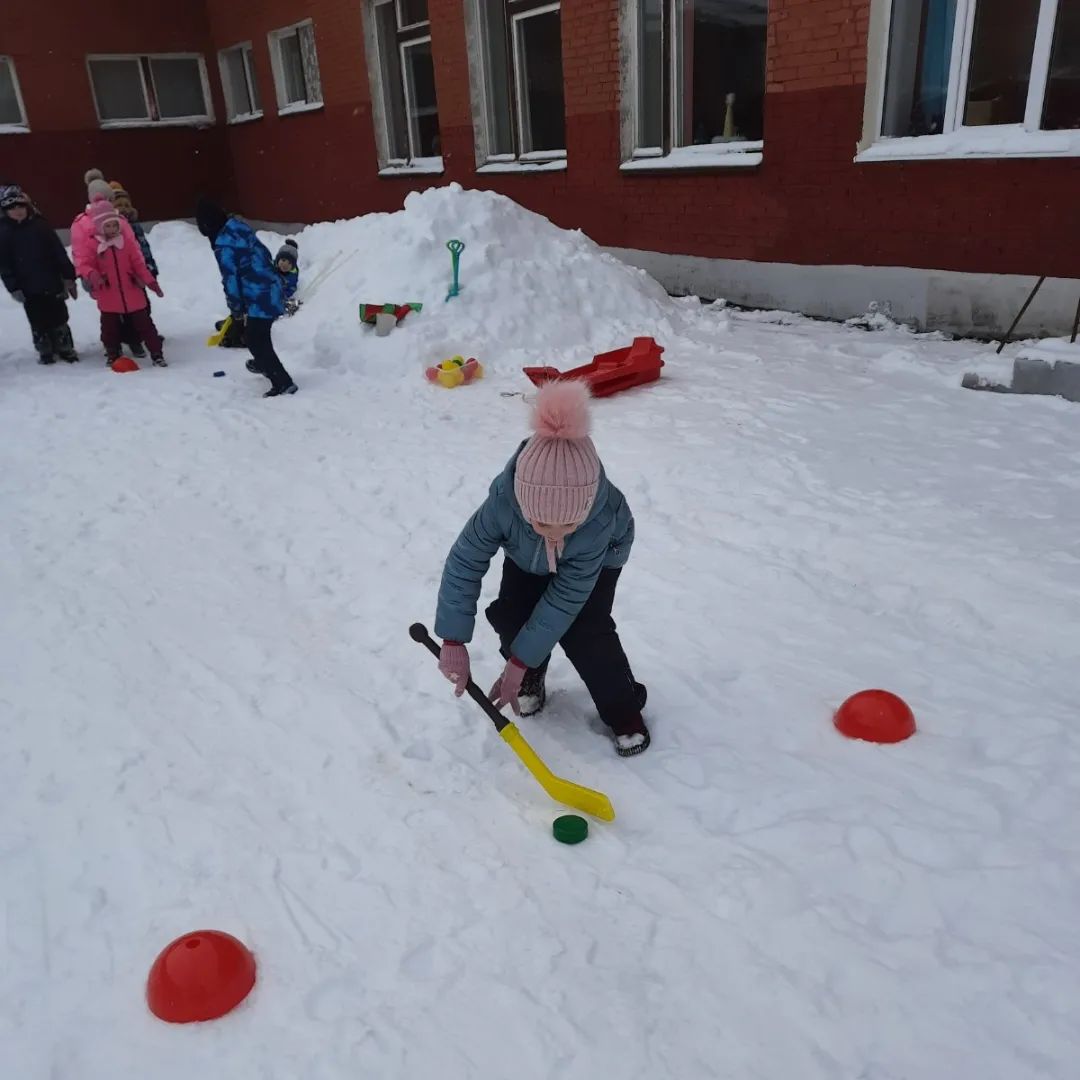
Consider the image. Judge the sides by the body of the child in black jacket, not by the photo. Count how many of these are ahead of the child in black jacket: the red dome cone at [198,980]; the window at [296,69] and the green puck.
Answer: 2

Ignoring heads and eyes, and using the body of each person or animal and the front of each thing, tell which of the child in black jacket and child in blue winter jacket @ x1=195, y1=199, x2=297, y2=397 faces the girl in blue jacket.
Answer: the child in black jacket

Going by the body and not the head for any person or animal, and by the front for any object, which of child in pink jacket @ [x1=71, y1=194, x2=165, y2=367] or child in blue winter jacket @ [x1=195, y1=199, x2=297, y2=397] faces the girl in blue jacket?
the child in pink jacket

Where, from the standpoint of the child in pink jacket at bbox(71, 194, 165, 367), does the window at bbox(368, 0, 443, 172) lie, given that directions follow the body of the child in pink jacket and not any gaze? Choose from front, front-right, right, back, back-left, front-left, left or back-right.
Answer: back-left

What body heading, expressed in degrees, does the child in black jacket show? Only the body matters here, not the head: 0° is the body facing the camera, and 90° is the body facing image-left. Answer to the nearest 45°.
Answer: approximately 0°

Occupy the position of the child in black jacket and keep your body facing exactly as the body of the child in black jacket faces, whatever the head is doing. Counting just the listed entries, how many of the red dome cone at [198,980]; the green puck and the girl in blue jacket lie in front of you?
3

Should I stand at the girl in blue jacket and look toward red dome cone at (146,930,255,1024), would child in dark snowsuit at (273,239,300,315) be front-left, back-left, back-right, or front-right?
back-right

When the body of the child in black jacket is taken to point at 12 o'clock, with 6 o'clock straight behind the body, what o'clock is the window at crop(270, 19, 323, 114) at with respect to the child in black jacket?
The window is roughly at 7 o'clock from the child in black jacket.
